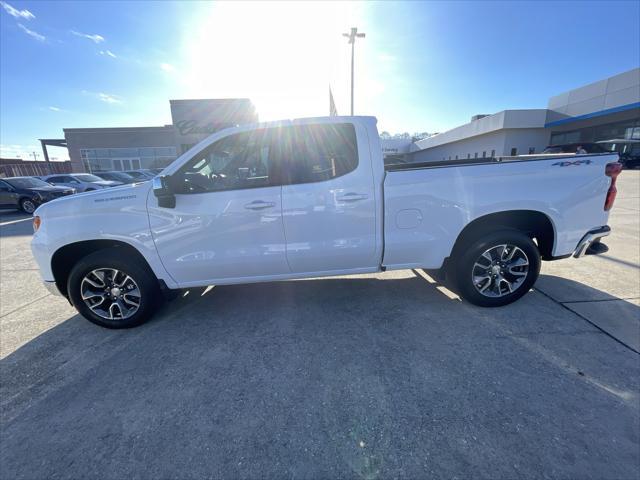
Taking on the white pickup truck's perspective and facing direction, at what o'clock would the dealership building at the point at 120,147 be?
The dealership building is roughly at 2 o'clock from the white pickup truck.

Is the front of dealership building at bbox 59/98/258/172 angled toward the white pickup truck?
yes

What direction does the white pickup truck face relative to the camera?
to the viewer's left

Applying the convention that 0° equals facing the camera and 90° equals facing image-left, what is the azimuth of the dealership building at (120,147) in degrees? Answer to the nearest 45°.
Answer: approximately 0°

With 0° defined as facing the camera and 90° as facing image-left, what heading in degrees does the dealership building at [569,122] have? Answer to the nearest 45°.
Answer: approximately 45°

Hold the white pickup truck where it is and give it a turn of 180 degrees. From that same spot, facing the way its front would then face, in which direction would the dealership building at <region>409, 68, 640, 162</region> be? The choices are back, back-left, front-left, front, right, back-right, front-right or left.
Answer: front-left
